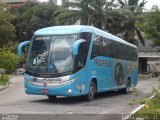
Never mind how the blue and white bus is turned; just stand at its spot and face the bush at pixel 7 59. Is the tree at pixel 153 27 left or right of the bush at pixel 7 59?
right

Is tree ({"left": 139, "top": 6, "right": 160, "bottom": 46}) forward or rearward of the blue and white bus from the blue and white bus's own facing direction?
rearward

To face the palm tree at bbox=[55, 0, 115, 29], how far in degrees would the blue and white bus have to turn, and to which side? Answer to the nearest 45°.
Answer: approximately 135° to its right

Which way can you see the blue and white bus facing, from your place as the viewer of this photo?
facing the viewer and to the left of the viewer
